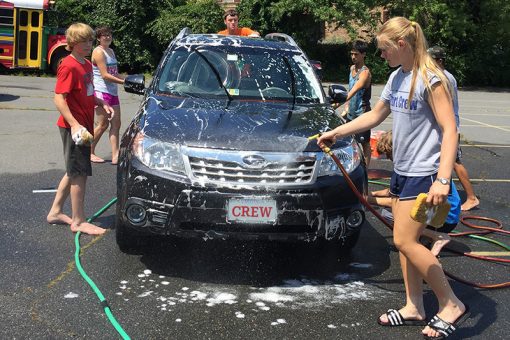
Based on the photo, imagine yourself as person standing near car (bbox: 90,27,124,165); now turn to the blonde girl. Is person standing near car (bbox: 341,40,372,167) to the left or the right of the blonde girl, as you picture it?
left

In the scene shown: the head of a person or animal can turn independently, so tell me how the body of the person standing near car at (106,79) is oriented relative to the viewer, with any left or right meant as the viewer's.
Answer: facing the viewer and to the right of the viewer

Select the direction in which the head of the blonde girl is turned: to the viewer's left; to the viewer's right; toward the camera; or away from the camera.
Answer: to the viewer's left

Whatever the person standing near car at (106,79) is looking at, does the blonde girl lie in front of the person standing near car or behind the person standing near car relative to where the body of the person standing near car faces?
in front

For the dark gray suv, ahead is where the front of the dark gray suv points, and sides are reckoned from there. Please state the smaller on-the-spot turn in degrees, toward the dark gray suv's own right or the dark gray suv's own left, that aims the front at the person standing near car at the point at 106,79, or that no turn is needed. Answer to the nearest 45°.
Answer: approximately 135° to the dark gray suv's own right

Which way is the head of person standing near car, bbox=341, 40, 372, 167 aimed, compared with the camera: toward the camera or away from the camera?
toward the camera

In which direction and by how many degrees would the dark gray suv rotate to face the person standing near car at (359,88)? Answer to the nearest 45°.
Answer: approximately 90° to its left

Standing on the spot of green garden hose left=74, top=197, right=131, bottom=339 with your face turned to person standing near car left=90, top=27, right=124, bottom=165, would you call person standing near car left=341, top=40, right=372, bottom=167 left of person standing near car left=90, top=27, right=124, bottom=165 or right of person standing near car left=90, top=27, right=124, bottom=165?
right

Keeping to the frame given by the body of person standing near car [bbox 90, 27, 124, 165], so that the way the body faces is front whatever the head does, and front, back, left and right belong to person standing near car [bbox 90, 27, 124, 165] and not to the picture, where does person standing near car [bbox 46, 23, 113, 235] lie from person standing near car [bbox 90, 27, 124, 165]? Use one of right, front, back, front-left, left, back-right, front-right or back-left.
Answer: front-right

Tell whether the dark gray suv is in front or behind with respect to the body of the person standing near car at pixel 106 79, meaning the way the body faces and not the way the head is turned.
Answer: in front

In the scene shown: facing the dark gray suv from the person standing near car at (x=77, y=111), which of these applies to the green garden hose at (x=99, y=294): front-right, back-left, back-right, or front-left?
back-right

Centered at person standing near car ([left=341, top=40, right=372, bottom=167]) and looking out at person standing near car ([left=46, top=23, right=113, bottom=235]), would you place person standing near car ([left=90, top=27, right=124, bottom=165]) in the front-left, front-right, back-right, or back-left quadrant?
front-right

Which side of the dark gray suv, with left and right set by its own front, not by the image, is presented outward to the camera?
front
